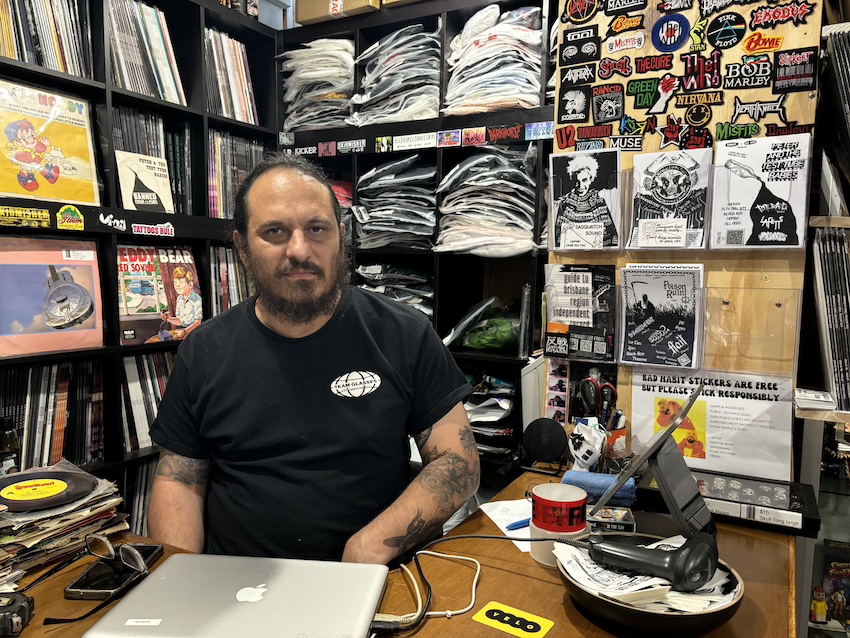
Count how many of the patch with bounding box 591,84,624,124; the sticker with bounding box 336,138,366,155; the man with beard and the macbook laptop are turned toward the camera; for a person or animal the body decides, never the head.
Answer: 3

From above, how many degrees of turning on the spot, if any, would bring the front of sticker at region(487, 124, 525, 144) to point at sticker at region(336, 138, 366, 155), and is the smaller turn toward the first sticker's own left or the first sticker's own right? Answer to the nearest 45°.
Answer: approximately 90° to the first sticker's own right

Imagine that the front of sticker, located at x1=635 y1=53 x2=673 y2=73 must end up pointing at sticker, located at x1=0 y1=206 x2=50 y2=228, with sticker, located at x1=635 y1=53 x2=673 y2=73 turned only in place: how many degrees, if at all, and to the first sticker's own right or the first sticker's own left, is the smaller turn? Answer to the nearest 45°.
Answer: approximately 90° to the first sticker's own right

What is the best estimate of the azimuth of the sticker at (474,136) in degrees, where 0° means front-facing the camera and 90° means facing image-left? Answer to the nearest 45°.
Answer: approximately 0°

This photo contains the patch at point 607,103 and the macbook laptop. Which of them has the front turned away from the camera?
the macbook laptop

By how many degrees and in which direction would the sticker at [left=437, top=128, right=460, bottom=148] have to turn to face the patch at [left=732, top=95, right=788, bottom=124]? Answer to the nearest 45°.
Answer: approximately 45° to its left
